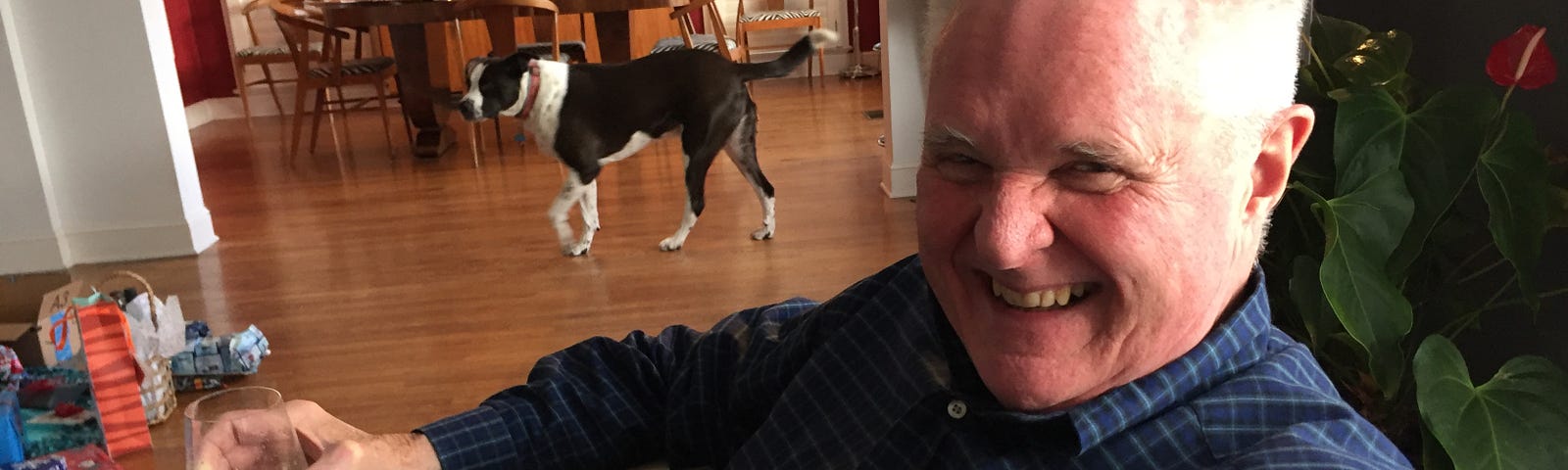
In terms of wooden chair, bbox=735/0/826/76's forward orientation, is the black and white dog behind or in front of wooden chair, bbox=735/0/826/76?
in front

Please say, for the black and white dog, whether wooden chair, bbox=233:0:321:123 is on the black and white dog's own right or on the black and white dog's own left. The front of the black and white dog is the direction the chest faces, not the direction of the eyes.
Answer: on the black and white dog's own right

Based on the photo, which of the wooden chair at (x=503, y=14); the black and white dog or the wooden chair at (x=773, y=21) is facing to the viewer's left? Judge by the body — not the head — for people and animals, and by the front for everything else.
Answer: the black and white dog

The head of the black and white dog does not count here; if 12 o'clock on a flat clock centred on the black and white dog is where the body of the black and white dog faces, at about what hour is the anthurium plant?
The anthurium plant is roughly at 8 o'clock from the black and white dog.

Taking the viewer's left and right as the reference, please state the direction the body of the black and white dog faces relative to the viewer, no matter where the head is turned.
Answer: facing to the left of the viewer

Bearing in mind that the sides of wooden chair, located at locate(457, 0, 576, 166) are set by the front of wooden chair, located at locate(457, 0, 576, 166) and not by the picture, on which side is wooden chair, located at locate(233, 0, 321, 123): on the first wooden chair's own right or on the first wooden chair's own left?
on the first wooden chair's own left

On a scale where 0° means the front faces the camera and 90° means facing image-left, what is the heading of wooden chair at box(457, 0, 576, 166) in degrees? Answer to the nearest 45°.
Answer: approximately 225°
